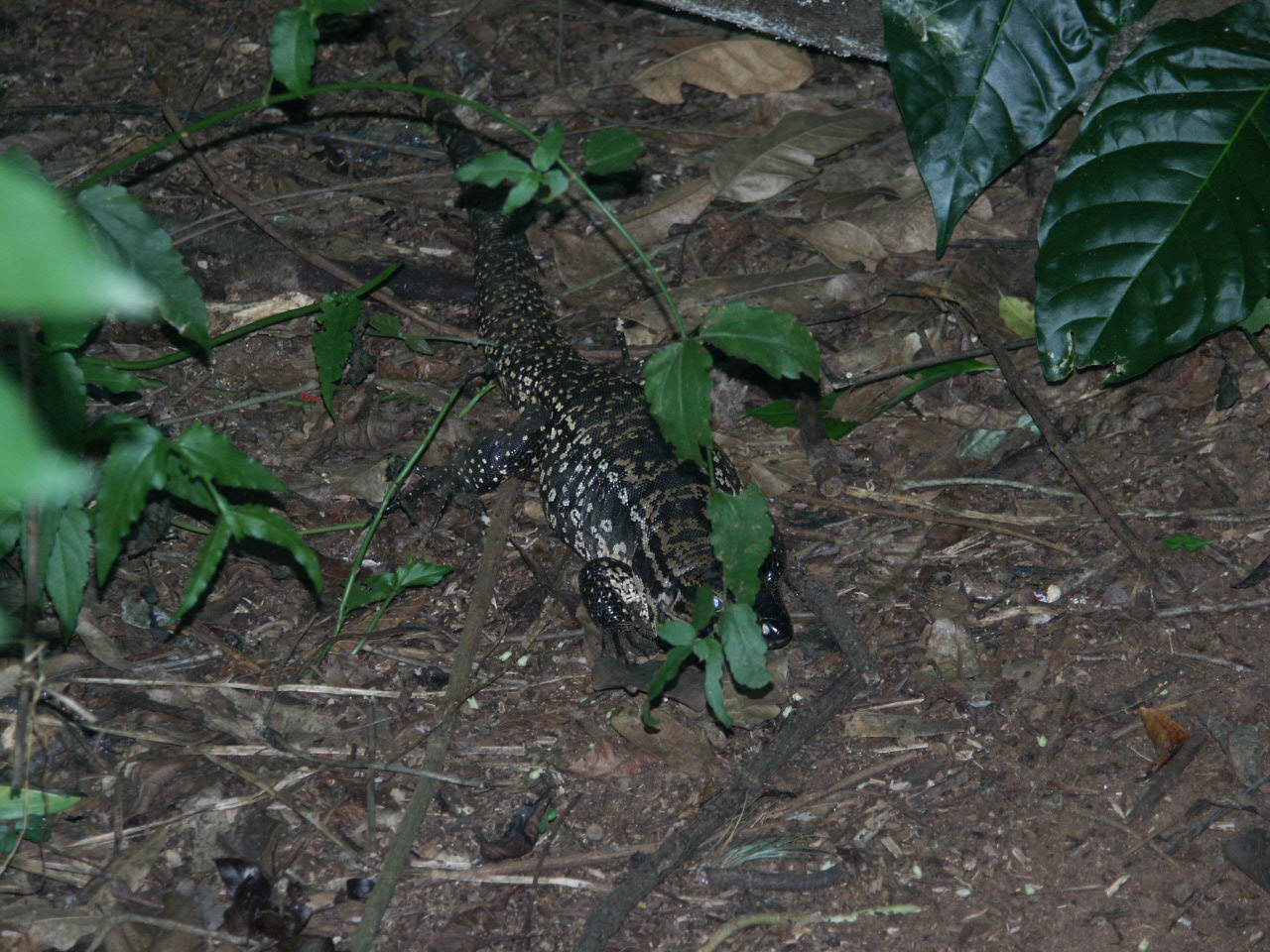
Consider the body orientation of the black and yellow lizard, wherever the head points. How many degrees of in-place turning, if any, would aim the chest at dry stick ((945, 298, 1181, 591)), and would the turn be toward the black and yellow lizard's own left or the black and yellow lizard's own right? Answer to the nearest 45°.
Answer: approximately 45° to the black and yellow lizard's own left

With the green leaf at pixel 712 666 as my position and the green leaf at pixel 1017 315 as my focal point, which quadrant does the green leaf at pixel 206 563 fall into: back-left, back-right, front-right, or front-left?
back-left

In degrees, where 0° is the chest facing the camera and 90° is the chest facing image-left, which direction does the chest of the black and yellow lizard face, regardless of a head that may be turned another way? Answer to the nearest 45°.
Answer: approximately 315°

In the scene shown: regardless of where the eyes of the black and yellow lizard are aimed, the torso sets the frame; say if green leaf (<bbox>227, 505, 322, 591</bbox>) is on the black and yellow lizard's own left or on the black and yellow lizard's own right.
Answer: on the black and yellow lizard's own right

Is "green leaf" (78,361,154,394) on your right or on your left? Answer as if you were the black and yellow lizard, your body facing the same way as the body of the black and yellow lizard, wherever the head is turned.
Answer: on your right

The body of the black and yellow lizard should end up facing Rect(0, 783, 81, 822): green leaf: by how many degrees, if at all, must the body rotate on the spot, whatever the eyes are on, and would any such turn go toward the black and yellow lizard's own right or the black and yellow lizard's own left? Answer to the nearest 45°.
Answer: approximately 90° to the black and yellow lizard's own right

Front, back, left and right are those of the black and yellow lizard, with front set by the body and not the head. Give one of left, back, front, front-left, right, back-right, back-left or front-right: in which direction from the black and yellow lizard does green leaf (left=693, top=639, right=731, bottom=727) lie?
front-right
